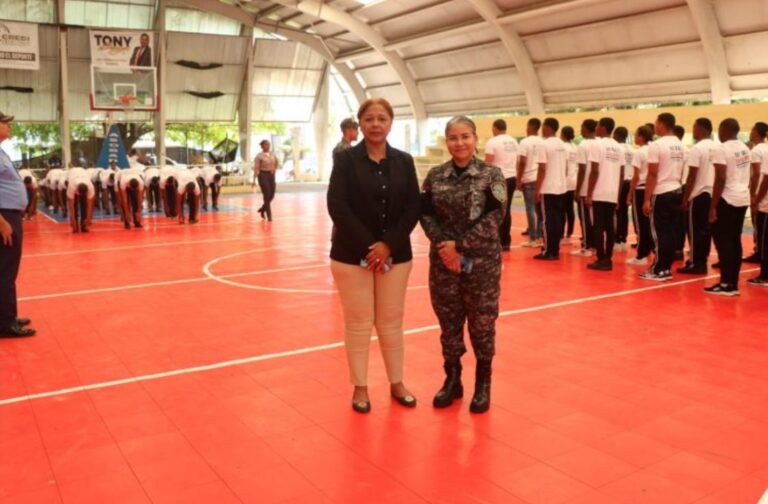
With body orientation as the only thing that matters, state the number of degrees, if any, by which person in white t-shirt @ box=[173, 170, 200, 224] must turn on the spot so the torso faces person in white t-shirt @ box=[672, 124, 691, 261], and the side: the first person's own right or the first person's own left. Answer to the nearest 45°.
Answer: approximately 45° to the first person's own left

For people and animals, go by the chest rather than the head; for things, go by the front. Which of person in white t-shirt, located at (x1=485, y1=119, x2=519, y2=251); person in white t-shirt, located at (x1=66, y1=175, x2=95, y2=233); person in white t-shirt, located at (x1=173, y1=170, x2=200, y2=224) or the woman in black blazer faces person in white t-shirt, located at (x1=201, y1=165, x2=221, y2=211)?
person in white t-shirt, located at (x1=485, y1=119, x2=519, y2=251)

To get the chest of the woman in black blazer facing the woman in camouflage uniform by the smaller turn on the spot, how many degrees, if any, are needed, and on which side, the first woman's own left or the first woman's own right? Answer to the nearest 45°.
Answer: approximately 90° to the first woman's own left

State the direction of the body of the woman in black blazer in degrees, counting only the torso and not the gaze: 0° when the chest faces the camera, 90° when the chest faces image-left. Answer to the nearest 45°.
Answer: approximately 0°

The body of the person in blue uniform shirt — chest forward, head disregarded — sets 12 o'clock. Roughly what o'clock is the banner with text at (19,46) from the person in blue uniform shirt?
The banner with text is roughly at 9 o'clock from the person in blue uniform shirt.

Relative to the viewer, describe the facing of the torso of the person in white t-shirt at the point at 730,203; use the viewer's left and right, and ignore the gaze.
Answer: facing away from the viewer and to the left of the viewer

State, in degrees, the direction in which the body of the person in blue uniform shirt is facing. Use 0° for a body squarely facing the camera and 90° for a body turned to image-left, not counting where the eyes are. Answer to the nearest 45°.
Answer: approximately 270°
